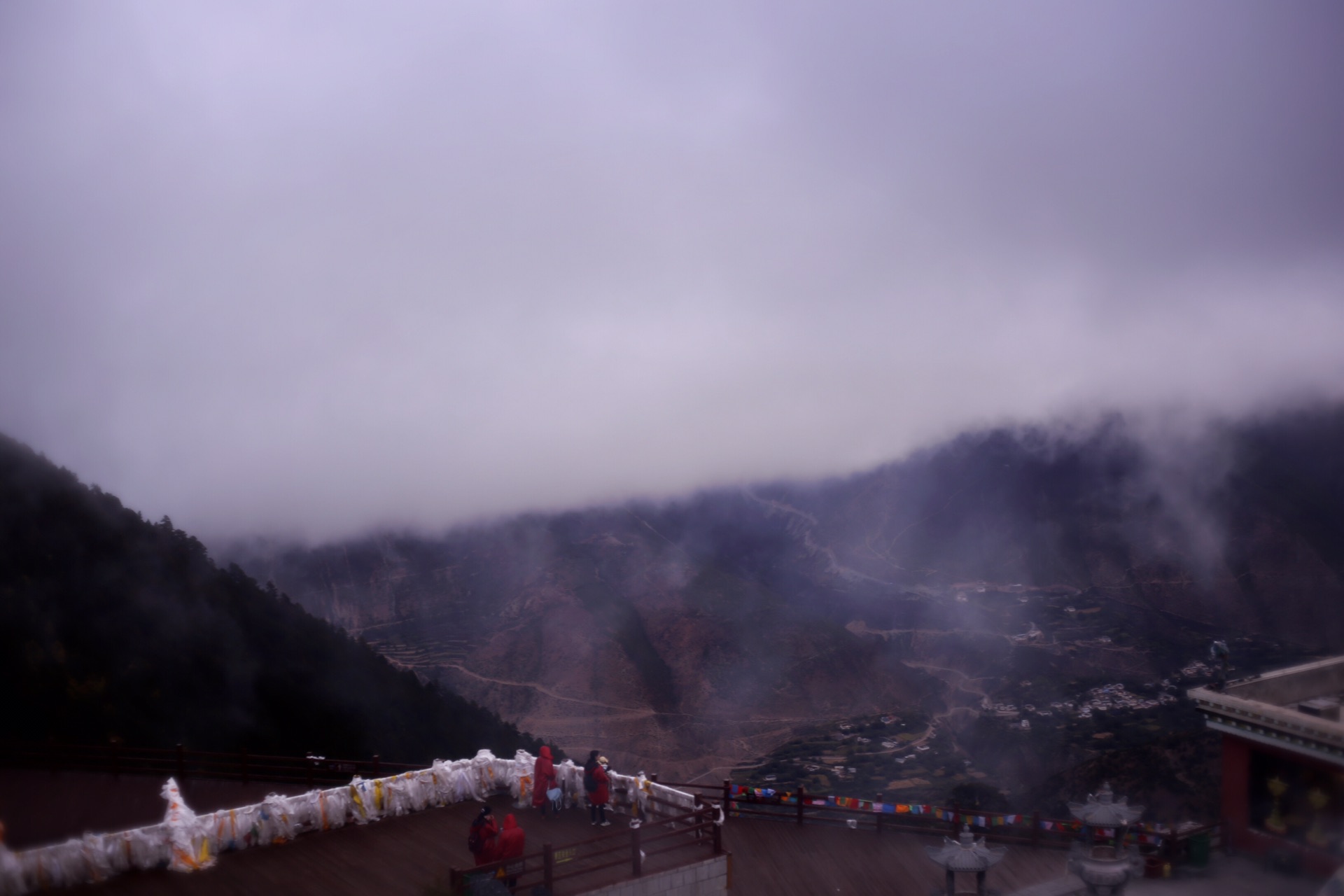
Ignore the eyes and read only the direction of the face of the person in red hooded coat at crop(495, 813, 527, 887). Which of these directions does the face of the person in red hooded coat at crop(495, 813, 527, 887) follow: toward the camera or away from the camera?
away from the camera

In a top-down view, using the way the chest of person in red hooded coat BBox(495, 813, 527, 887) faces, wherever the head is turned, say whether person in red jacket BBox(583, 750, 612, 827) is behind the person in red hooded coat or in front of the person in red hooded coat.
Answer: in front

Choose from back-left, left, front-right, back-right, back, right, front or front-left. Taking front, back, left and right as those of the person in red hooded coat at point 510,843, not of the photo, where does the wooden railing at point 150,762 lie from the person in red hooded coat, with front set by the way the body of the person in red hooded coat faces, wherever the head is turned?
front-left

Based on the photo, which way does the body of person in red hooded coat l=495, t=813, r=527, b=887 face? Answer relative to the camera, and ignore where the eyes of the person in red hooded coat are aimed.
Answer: away from the camera

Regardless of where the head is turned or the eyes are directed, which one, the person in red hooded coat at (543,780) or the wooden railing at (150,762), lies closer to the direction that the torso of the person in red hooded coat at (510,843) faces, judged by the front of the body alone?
the person in red hooded coat

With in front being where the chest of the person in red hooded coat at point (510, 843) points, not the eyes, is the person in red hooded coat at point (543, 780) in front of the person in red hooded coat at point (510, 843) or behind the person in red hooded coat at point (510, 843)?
in front
